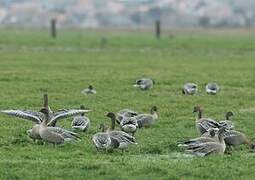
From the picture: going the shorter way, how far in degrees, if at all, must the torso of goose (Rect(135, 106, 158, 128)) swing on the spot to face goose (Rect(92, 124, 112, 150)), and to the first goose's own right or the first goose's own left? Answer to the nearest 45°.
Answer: approximately 90° to the first goose's own right

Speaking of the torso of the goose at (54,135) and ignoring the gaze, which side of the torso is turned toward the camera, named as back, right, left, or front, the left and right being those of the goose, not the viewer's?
left

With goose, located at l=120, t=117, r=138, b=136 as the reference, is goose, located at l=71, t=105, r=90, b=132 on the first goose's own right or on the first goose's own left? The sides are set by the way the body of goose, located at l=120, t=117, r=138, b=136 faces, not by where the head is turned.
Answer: on the first goose's own left

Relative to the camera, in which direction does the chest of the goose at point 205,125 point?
to the viewer's left

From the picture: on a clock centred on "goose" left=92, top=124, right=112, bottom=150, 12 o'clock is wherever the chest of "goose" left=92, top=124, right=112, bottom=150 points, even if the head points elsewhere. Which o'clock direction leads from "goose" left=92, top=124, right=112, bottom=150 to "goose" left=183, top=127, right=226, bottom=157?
"goose" left=183, top=127, right=226, bottom=157 is roughly at 3 o'clock from "goose" left=92, top=124, right=112, bottom=150.

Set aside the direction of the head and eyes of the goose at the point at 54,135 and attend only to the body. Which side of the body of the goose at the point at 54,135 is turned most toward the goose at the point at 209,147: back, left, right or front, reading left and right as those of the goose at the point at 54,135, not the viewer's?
back

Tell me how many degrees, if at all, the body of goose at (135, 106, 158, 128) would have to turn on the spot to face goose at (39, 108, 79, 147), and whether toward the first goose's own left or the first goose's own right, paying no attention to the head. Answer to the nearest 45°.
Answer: approximately 135° to the first goose's own right

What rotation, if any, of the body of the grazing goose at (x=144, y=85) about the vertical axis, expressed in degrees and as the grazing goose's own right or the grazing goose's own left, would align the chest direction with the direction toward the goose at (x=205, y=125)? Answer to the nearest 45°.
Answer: approximately 90° to the grazing goose's own left

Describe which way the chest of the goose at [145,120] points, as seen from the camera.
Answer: to the viewer's right

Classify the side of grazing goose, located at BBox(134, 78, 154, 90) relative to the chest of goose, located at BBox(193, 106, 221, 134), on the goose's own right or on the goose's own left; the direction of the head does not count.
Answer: on the goose's own right
